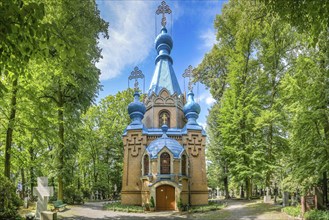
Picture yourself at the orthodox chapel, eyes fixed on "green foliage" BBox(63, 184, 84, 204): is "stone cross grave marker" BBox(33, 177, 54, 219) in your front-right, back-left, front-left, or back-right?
front-left

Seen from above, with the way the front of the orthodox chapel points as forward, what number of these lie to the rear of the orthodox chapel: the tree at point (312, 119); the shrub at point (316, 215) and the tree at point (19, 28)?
0

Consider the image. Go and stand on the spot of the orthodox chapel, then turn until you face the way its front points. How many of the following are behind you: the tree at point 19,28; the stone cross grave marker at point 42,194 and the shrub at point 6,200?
0

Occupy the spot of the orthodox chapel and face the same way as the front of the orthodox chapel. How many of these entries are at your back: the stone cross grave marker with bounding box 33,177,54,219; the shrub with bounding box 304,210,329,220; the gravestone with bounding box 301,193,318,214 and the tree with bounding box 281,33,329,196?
0

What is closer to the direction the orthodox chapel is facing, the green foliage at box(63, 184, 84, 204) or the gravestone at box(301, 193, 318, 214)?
the gravestone

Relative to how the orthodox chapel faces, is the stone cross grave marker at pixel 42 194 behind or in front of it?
in front

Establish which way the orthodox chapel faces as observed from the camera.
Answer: facing the viewer

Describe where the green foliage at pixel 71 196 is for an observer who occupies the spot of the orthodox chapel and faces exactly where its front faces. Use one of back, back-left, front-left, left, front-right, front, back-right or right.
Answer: right

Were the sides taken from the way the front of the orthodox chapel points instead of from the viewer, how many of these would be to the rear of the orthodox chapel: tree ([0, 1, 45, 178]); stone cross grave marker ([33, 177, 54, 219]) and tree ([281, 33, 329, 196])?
0

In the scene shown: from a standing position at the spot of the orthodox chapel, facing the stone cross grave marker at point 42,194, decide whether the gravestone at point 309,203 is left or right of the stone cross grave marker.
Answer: left

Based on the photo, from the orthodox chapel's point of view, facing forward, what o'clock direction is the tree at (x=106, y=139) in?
The tree is roughly at 5 o'clock from the orthodox chapel.

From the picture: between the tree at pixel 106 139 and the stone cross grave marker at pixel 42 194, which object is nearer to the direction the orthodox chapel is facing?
the stone cross grave marker

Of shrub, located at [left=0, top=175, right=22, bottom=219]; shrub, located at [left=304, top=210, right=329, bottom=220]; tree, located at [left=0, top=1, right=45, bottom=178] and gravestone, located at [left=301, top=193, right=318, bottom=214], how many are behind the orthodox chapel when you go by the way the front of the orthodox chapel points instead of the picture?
0

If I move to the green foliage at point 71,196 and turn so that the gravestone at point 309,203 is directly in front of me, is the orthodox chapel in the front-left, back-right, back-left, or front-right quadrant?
front-left

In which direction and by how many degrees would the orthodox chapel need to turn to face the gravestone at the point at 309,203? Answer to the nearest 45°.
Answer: approximately 45° to its left

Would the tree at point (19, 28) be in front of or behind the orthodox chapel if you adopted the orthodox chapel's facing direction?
in front

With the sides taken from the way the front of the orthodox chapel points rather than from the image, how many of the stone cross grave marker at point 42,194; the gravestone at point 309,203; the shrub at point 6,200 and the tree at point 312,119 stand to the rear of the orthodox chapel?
0

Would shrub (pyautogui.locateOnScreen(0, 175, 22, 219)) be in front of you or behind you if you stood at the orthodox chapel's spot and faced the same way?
in front
